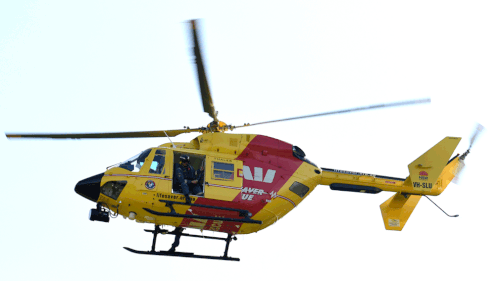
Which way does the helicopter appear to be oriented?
to the viewer's left
